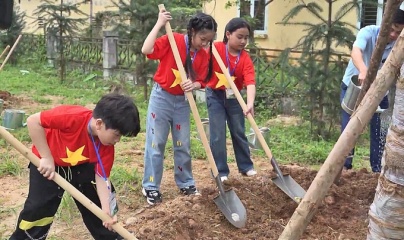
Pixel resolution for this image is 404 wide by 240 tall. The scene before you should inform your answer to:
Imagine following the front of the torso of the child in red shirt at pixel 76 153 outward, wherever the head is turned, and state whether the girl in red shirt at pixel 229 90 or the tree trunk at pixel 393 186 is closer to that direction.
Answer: the tree trunk

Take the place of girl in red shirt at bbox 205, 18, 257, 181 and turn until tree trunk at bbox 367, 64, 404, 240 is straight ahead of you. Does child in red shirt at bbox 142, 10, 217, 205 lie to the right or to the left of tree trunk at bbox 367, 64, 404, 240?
right

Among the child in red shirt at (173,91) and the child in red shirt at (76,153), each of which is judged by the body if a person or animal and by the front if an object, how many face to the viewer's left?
0

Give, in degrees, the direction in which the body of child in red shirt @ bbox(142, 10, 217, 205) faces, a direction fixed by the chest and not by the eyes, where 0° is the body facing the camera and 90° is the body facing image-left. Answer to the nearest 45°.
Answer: approximately 315°

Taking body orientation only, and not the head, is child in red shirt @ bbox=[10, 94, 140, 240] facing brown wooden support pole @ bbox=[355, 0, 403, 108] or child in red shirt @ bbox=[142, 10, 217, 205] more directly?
the brown wooden support pole

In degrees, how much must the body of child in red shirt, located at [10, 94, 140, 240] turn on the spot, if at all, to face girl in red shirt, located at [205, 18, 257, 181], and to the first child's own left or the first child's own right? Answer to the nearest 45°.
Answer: approximately 90° to the first child's own left

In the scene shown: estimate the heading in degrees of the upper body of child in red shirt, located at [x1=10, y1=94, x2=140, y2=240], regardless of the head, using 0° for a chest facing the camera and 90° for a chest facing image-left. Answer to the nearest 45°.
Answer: approximately 315°

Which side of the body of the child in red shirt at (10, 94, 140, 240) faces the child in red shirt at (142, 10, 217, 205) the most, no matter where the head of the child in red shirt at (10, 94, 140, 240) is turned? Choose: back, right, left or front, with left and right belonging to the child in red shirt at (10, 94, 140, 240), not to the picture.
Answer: left
